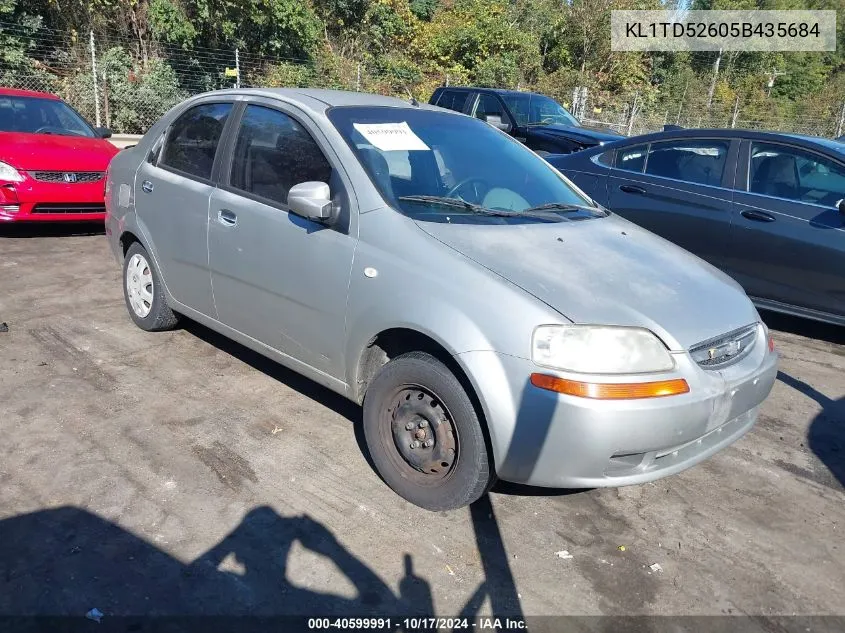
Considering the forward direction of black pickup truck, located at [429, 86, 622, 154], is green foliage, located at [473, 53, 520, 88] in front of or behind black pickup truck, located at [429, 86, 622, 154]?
behind

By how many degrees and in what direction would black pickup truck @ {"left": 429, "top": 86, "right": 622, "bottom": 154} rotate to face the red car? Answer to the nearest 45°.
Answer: approximately 90° to its right

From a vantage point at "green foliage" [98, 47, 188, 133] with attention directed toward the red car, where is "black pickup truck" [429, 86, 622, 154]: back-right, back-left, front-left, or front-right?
front-left

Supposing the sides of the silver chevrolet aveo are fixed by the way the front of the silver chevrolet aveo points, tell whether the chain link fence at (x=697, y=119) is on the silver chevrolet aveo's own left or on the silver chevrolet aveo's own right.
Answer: on the silver chevrolet aveo's own left

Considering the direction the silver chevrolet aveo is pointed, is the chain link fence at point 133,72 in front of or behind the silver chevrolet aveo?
behind

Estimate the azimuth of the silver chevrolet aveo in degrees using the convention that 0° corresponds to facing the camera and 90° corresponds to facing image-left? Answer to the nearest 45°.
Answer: approximately 315°

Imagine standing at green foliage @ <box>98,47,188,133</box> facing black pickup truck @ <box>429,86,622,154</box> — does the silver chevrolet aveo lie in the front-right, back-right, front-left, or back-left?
front-right

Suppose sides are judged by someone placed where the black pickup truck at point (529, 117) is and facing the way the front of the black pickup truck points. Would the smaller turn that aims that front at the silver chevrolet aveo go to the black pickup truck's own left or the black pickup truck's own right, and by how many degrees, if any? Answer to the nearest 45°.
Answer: approximately 45° to the black pickup truck's own right

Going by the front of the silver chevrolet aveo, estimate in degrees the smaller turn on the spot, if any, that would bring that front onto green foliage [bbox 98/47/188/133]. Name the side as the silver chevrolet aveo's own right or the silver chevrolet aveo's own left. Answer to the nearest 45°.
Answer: approximately 180°

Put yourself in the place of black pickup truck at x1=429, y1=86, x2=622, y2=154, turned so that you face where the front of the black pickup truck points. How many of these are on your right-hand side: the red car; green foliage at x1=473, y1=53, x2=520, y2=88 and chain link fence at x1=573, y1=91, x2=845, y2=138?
1

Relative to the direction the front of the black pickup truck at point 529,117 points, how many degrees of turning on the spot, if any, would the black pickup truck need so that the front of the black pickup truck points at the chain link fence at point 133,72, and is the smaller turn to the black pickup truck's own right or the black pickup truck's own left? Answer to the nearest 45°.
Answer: approximately 180°

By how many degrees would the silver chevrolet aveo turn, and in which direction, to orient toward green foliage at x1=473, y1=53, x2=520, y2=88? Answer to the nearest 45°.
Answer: approximately 135° to its left

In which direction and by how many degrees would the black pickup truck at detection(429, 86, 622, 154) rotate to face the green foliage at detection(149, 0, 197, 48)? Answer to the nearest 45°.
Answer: approximately 180°

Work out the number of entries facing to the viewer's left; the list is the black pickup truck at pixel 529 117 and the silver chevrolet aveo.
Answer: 0

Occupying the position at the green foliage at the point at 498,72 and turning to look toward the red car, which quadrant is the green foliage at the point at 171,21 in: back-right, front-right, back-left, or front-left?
front-right

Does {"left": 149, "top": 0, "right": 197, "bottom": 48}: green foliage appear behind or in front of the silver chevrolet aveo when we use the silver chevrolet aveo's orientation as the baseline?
behind

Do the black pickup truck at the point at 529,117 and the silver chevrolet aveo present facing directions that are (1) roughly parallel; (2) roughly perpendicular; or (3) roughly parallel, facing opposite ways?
roughly parallel

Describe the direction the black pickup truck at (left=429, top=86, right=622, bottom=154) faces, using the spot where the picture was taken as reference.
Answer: facing the viewer and to the right of the viewer

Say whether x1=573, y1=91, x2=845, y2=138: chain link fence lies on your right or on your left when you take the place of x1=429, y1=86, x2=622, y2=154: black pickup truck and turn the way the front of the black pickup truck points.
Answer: on your left
